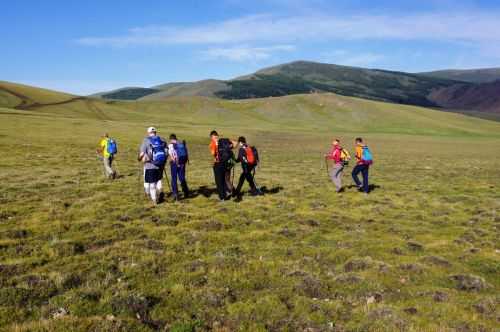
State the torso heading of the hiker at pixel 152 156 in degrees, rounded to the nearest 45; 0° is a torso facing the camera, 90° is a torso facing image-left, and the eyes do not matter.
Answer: approximately 135°

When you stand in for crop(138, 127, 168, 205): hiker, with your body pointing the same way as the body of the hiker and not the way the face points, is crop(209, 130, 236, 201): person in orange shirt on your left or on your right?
on your right
